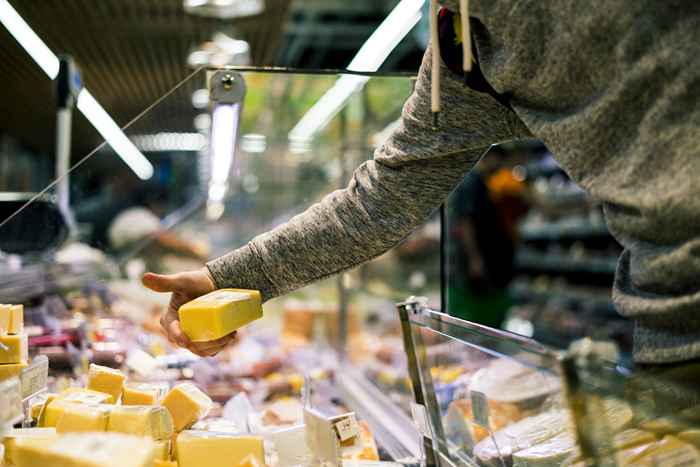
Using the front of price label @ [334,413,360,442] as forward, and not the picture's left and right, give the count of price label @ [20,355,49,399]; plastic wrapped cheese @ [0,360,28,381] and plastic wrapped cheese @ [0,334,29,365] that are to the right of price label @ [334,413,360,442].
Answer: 3

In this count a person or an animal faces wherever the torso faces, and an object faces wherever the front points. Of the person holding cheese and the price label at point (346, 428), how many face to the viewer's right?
0

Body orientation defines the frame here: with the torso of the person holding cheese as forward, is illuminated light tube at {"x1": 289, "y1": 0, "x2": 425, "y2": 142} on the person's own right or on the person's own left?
on the person's own right

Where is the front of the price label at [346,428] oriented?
toward the camera
